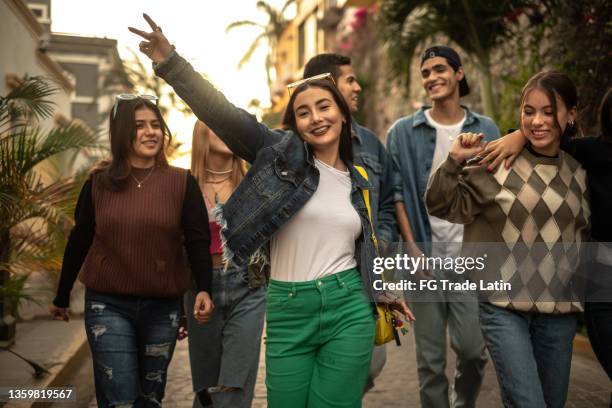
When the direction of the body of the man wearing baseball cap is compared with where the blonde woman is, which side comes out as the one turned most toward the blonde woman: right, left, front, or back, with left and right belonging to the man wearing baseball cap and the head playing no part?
right

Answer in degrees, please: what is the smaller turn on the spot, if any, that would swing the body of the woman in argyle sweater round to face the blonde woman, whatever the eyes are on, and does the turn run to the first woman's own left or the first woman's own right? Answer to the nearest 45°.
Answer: approximately 90° to the first woman's own right

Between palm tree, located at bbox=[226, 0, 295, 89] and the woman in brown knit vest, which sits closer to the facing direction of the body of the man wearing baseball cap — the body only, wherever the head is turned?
the woman in brown knit vest

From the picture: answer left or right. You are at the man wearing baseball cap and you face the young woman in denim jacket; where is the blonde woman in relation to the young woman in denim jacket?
right

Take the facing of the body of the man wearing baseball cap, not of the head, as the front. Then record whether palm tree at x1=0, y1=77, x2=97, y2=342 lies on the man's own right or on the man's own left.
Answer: on the man's own right

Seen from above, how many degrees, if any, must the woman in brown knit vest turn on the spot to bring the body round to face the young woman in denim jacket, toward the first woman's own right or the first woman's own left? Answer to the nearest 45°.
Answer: approximately 45° to the first woman's own left

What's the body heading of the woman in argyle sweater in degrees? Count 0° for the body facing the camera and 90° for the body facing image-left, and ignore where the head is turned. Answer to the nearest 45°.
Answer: approximately 0°
